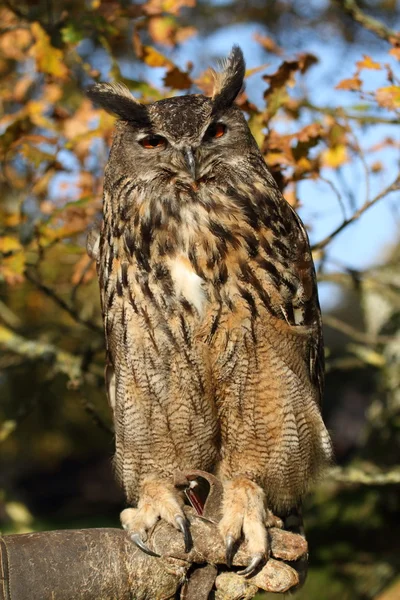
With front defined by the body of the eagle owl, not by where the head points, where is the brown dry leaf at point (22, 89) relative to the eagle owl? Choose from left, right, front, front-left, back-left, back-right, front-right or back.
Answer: back-right

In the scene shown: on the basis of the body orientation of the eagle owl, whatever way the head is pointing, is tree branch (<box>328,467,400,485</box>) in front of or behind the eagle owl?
behind

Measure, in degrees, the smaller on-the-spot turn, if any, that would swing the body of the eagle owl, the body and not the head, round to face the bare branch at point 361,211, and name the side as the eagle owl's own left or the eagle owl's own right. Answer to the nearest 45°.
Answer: approximately 135° to the eagle owl's own left

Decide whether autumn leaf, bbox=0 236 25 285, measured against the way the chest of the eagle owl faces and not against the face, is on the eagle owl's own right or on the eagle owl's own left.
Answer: on the eagle owl's own right

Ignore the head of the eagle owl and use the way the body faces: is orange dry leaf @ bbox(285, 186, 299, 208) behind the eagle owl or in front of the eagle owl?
behind

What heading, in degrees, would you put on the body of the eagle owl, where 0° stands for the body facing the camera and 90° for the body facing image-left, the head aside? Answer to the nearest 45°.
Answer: approximately 0°

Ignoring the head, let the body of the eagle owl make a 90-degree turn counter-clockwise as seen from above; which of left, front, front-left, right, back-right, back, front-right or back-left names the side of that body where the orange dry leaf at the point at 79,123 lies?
back-left
